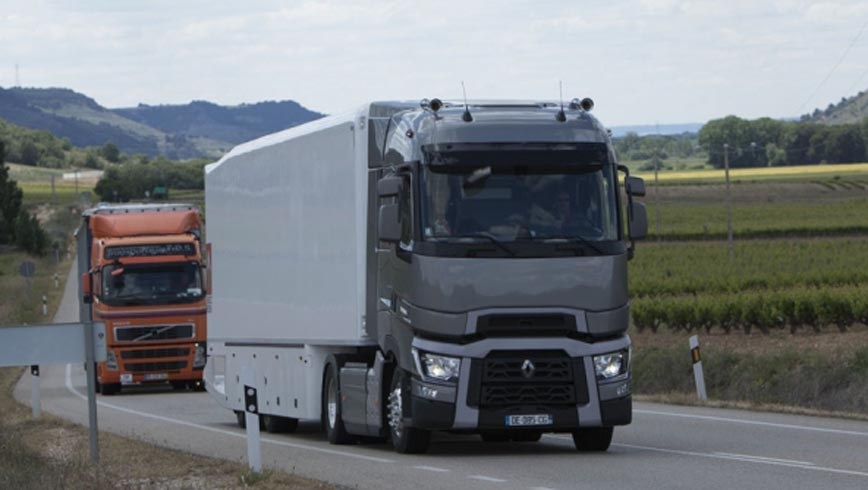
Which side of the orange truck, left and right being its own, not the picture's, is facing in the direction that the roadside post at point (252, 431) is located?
front

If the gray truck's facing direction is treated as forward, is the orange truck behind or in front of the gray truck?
behind

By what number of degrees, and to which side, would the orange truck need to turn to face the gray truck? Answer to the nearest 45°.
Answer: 0° — it already faces it

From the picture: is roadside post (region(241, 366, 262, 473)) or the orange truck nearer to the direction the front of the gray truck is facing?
the roadside post

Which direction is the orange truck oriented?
toward the camera

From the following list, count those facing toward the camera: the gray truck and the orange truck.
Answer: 2
